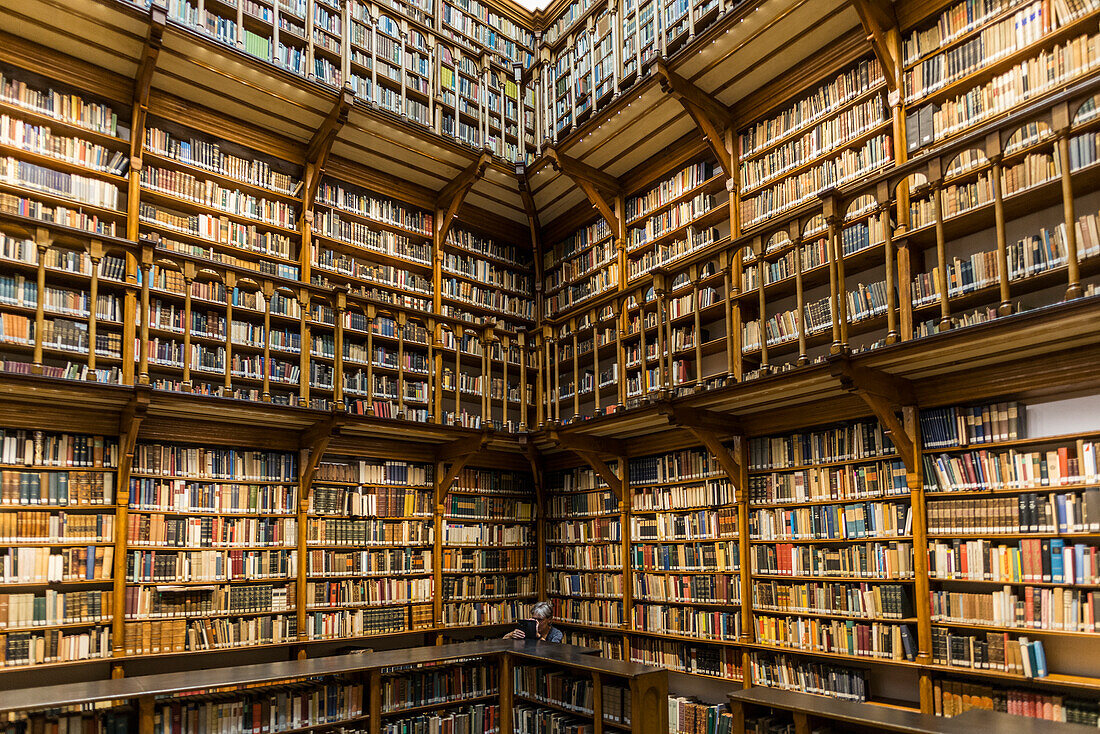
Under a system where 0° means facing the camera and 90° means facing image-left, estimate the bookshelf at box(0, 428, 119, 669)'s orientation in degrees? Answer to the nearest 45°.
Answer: approximately 0°

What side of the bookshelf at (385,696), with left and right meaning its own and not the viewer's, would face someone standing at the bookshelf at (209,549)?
back

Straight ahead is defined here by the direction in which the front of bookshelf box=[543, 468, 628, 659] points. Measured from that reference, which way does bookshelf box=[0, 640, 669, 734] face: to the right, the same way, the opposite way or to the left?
to the left

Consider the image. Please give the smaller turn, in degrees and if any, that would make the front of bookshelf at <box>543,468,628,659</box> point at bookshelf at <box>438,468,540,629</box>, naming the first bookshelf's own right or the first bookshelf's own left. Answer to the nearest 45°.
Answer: approximately 45° to the first bookshelf's own right

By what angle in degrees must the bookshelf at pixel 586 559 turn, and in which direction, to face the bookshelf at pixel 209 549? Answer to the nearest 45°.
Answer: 0° — it already faces it

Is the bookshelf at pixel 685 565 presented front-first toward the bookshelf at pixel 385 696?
yes
